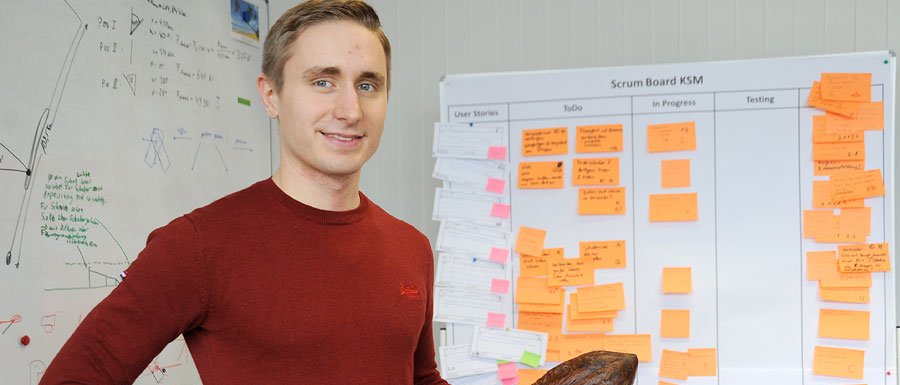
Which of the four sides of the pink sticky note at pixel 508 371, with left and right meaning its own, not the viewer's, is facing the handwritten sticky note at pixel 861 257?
left
